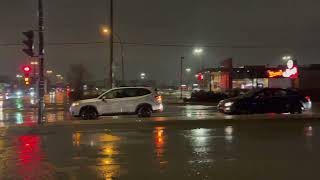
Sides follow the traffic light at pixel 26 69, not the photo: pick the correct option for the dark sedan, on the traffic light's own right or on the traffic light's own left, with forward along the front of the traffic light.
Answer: on the traffic light's own left

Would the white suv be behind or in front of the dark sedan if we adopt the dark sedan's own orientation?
in front

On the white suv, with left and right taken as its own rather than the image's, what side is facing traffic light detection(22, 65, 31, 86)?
front

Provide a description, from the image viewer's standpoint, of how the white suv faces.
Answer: facing to the left of the viewer

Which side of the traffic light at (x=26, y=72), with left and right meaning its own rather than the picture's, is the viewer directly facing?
front

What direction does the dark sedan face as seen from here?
to the viewer's left

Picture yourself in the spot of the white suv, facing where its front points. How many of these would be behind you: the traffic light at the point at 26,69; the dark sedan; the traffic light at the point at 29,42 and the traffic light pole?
1

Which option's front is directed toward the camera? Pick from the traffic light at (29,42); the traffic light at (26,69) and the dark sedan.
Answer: the traffic light at (26,69)

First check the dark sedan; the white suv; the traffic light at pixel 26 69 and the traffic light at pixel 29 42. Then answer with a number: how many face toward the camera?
1
